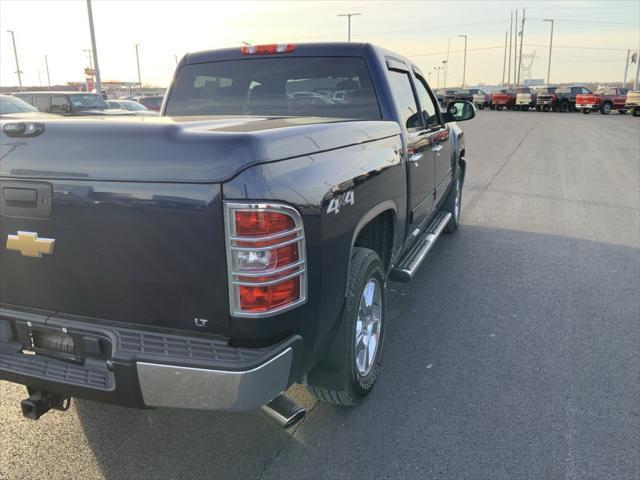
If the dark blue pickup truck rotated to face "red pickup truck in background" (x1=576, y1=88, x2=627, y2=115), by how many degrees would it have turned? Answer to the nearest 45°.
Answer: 0° — it already faces it

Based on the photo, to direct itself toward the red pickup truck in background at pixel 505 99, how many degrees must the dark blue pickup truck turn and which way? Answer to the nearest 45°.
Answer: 0° — it already faces it

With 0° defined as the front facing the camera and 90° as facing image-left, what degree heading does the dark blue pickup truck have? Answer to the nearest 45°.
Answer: approximately 225°
